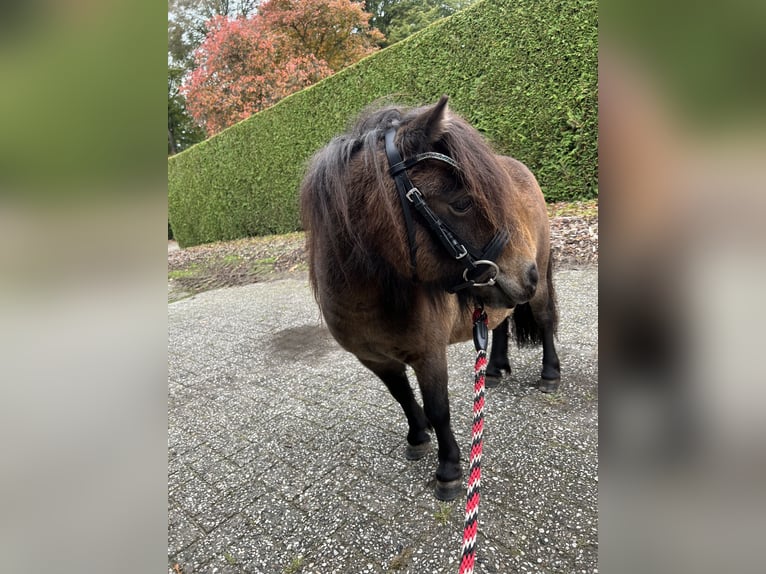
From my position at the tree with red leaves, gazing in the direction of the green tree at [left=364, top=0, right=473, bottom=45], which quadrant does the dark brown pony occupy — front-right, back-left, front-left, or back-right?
back-right

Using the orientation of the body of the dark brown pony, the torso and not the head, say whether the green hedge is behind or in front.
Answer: behind

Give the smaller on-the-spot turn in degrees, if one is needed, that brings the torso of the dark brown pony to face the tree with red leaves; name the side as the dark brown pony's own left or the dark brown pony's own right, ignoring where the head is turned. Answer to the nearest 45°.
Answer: approximately 135° to the dark brown pony's own right

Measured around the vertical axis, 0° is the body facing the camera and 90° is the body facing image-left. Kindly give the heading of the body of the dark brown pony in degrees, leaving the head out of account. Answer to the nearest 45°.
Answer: approximately 45°
